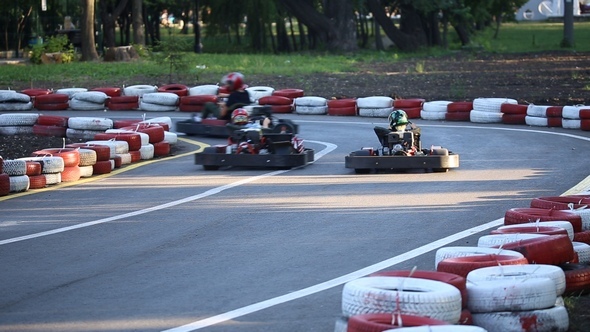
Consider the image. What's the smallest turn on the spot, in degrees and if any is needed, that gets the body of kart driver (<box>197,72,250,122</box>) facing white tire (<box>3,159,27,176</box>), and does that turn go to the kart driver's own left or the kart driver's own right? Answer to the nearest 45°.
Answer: approximately 45° to the kart driver's own left

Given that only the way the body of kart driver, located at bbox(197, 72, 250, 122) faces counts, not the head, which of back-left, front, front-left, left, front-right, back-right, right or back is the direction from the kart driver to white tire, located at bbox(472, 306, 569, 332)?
left

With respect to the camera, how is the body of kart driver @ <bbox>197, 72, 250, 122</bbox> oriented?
to the viewer's left
